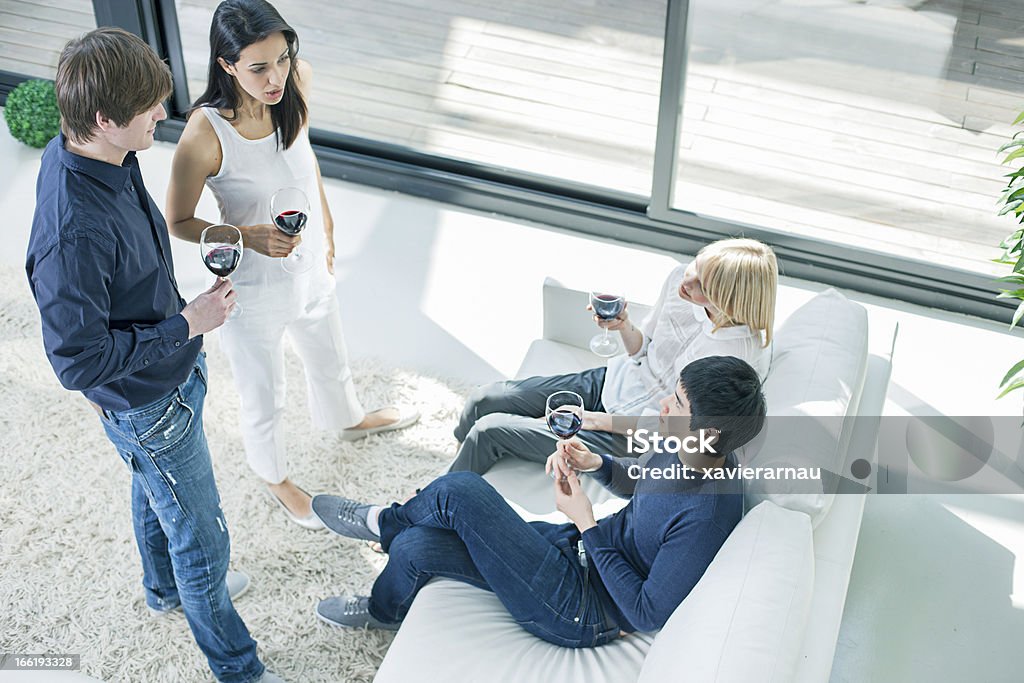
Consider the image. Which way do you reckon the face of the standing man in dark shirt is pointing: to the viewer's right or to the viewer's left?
to the viewer's right

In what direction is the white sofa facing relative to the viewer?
to the viewer's left

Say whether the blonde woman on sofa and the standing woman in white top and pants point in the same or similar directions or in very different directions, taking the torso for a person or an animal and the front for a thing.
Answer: very different directions

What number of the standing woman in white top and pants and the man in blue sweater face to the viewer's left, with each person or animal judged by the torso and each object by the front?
1

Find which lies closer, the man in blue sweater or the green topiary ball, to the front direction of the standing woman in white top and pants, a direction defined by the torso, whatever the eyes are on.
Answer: the man in blue sweater

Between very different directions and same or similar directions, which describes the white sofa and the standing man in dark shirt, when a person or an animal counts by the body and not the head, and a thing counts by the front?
very different directions

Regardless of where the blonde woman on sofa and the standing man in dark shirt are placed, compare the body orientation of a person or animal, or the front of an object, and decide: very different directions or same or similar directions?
very different directions

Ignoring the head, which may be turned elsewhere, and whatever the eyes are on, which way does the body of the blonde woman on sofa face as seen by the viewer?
to the viewer's left

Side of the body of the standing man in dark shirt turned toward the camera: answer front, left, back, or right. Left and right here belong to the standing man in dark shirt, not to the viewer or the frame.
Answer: right

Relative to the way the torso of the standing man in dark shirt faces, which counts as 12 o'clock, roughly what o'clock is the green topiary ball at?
The green topiary ball is roughly at 9 o'clock from the standing man in dark shirt.
